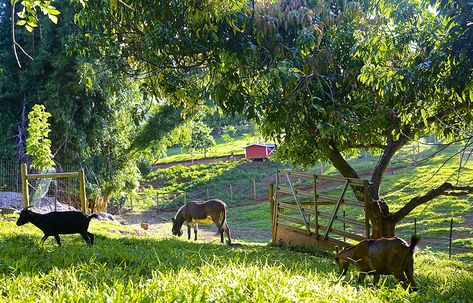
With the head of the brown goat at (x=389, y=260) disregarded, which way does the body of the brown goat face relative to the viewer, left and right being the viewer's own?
facing to the left of the viewer

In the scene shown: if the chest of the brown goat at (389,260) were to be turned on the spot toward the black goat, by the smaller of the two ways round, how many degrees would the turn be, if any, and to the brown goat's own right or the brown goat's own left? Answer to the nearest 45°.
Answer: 0° — it already faces it

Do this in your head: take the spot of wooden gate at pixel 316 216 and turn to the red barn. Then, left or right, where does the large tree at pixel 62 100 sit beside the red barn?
left

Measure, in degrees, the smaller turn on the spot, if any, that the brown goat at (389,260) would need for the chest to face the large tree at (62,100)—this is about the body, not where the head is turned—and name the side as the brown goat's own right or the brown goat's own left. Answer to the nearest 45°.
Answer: approximately 45° to the brown goat's own right
